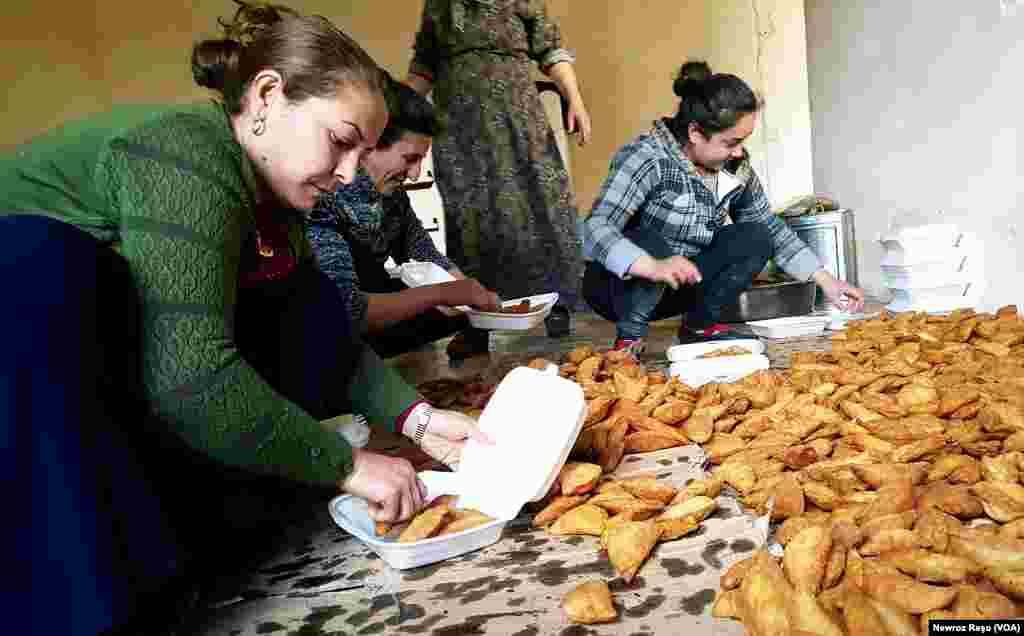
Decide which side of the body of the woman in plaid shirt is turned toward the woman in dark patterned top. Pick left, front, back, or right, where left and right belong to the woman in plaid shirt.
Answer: right

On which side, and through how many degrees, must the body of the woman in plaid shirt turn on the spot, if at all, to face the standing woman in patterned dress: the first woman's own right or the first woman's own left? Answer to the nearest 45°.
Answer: approximately 180°

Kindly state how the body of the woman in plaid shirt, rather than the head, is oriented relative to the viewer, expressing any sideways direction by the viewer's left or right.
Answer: facing the viewer and to the right of the viewer

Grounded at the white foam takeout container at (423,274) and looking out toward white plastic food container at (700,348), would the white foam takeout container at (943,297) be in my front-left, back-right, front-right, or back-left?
front-left

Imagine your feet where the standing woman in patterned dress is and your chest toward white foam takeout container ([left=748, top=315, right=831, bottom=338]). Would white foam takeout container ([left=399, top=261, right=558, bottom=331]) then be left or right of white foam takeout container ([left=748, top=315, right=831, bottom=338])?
right

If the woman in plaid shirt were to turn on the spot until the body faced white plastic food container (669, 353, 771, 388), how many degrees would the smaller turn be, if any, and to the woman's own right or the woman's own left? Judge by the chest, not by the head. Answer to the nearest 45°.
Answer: approximately 45° to the woman's own right

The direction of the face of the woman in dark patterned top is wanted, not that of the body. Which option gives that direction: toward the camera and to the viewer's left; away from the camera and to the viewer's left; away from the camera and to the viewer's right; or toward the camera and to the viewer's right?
toward the camera and to the viewer's right

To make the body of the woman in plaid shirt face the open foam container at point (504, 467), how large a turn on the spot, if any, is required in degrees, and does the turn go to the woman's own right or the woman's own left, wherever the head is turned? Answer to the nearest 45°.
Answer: approximately 45° to the woman's own right

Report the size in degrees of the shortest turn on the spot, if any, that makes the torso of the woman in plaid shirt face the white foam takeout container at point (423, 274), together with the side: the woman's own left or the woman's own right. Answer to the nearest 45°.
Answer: approximately 135° to the woman's own right

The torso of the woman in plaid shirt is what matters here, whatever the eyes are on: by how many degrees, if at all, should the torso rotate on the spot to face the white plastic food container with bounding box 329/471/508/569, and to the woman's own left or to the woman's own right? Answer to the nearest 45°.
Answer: approximately 45° to the woman's own right
